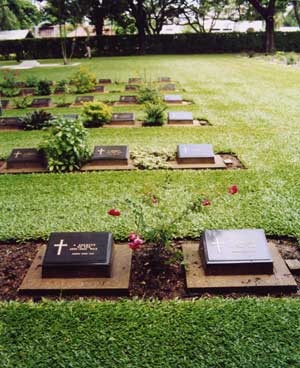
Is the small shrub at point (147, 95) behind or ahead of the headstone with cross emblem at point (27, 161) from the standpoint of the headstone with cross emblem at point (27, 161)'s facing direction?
behind

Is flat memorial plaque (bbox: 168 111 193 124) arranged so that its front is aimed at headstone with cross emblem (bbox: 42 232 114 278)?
yes

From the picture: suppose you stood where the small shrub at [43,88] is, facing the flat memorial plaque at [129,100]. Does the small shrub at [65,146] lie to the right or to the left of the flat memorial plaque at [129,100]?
right

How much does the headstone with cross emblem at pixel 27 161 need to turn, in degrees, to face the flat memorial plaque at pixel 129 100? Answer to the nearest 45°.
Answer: approximately 135° to its left

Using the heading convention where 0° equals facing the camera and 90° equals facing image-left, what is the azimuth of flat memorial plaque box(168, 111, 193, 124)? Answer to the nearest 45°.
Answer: approximately 0°

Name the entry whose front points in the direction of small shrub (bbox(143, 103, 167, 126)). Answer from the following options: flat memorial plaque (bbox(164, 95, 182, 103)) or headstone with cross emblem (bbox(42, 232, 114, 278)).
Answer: the flat memorial plaque

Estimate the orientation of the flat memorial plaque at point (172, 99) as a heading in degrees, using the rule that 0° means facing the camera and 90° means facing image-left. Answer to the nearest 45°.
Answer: approximately 0°
